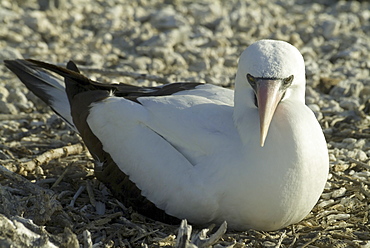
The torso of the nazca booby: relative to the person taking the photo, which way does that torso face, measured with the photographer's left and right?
facing the viewer and to the right of the viewer

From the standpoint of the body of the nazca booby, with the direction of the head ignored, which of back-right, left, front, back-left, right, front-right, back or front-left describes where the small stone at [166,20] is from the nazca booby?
back-left

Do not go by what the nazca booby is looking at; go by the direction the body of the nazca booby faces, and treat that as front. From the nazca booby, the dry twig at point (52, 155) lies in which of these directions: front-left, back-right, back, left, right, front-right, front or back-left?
back

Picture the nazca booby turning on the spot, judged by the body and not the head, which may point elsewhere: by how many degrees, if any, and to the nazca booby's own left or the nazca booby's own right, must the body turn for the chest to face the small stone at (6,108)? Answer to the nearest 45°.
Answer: approximately 180°

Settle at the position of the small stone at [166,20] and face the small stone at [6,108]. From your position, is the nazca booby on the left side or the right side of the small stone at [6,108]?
left
